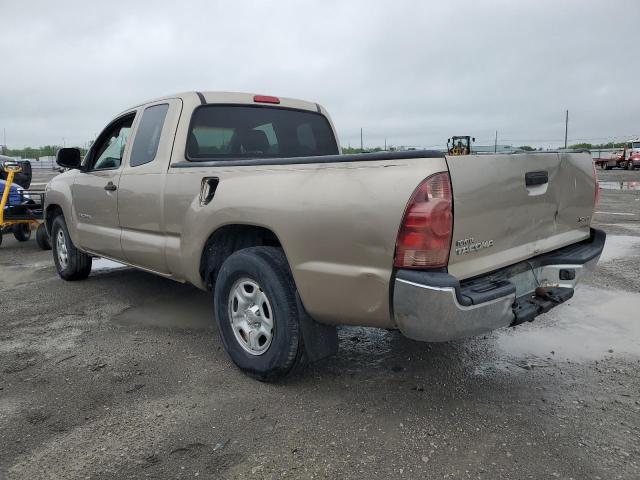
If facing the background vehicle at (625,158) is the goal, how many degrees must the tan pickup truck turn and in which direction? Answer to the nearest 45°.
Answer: approximately 90° to its right

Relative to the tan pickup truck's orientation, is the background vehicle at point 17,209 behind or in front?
in front

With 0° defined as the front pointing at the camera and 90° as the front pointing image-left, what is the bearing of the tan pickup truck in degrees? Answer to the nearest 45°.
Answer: approximately 135°
